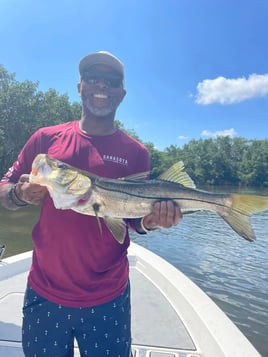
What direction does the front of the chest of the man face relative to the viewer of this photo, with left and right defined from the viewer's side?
facing the viewer
